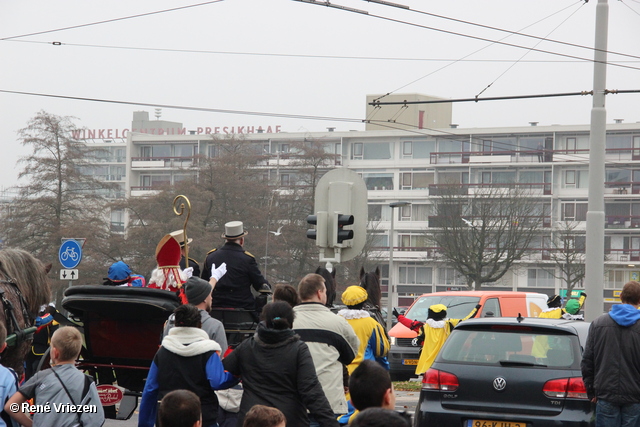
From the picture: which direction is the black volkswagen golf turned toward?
away from the camera

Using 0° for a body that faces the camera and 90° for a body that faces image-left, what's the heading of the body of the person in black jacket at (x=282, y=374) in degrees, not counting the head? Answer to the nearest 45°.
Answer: approximately 180°

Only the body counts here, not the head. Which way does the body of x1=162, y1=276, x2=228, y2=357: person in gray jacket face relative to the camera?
away from the camera

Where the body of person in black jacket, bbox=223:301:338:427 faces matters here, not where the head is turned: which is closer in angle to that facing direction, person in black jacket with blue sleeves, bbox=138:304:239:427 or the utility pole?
the utility pole

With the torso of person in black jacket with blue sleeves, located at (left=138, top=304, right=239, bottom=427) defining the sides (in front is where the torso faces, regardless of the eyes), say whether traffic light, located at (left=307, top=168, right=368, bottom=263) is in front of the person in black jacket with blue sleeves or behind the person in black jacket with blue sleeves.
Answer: in front

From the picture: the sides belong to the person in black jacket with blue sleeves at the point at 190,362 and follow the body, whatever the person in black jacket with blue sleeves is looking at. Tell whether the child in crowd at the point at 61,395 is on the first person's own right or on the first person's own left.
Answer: on the first person's own left

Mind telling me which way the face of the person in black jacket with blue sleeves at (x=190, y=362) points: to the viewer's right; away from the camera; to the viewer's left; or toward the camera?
away from the camera

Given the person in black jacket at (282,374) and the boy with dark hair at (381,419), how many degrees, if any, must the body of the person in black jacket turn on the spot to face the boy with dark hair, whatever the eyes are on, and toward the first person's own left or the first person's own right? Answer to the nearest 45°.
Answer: approximately 180°

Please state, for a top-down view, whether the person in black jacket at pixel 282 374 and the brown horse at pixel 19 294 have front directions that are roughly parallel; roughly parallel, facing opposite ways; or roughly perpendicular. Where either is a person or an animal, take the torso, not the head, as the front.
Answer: roughly perpendicular

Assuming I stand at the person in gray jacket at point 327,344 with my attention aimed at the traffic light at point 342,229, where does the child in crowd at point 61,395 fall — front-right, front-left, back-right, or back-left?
back-left

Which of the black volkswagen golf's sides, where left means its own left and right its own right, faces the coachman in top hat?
left

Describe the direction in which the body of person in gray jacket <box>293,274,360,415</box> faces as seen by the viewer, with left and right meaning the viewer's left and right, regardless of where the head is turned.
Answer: facing away from the viewer and to the right of the viewer
